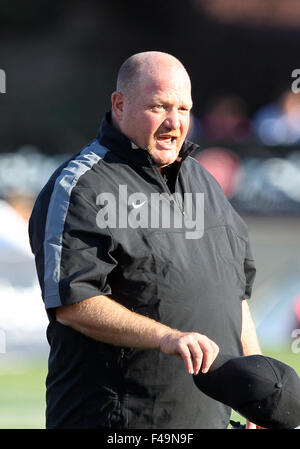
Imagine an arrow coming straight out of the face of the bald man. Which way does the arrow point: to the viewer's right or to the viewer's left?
to the viewer's right

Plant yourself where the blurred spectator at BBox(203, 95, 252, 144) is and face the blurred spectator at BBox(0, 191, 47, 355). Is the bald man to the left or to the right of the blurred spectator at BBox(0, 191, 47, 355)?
left

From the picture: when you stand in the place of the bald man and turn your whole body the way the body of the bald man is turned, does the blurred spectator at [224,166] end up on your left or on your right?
on your left

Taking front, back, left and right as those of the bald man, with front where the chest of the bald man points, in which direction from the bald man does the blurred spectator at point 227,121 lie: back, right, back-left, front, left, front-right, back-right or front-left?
back-left

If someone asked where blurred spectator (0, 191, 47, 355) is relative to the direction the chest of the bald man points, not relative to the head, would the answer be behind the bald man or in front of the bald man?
behind

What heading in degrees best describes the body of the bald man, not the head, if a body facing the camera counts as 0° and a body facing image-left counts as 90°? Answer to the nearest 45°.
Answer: approximately 315°

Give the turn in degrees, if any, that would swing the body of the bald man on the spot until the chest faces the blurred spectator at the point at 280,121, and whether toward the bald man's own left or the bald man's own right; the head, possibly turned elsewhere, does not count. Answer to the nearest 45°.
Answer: approximately 135° to the bald man's own left

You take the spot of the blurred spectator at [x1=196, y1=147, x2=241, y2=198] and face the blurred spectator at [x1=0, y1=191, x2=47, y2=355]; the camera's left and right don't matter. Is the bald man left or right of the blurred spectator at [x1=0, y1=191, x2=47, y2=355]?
left
